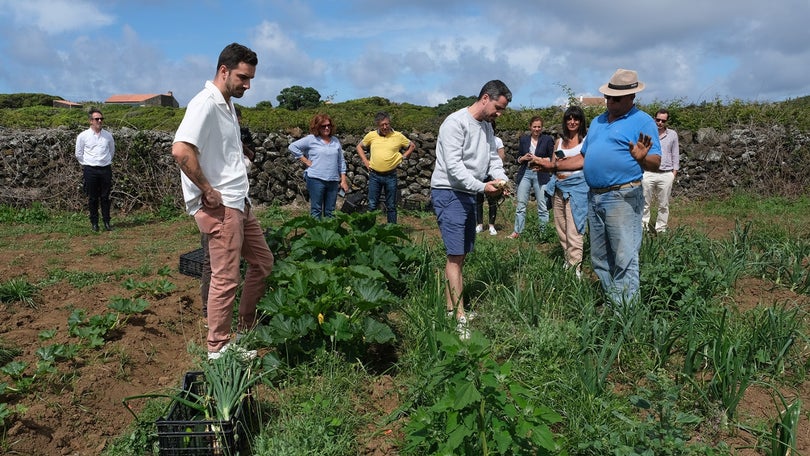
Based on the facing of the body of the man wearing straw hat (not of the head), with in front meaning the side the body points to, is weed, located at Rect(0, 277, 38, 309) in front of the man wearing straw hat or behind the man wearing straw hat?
in front

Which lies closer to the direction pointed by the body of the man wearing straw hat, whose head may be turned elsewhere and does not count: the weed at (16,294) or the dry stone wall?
the weed

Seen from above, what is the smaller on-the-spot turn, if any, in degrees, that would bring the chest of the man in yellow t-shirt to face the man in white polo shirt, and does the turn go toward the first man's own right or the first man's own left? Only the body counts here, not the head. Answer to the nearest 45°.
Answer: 0° — they already face them

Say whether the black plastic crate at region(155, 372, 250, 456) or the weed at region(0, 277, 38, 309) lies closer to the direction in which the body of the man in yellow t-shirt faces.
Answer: the black plastic crate

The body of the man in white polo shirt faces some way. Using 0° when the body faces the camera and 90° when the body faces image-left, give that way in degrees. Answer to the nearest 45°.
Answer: approximately 270°

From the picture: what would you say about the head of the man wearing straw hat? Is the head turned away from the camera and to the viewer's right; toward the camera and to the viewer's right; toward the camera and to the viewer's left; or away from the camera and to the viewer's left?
toward the camera and to the viewer's left

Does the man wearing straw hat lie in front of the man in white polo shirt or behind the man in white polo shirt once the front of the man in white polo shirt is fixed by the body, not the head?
in front

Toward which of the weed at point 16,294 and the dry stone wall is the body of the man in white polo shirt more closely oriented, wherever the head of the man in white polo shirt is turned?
the dry stone wall

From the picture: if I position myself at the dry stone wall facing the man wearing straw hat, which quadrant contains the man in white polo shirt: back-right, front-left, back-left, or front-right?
front-right

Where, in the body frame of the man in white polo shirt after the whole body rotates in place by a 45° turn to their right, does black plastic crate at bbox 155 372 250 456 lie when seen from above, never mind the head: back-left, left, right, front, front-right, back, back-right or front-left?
front-right

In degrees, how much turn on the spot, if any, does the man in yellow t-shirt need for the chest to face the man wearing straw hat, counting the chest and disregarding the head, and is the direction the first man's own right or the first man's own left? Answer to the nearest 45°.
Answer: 0° — they already face them

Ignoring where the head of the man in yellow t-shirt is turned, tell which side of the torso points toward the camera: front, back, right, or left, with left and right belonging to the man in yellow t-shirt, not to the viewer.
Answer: front

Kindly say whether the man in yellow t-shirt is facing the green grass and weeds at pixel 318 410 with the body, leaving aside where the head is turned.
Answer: yes

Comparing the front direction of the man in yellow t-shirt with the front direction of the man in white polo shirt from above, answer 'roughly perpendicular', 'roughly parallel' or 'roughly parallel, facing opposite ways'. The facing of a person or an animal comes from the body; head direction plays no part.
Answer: roughly perpendicular

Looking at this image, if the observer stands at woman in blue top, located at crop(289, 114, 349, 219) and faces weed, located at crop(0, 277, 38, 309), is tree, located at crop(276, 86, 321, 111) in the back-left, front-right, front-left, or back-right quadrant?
back-right

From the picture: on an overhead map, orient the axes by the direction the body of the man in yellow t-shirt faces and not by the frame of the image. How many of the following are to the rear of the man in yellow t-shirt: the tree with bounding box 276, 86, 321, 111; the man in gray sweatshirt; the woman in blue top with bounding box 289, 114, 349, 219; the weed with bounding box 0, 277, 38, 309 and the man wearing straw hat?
1

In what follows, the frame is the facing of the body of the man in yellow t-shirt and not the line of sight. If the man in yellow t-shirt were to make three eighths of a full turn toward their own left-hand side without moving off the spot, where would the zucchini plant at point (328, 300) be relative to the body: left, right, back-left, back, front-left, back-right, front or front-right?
back-right
